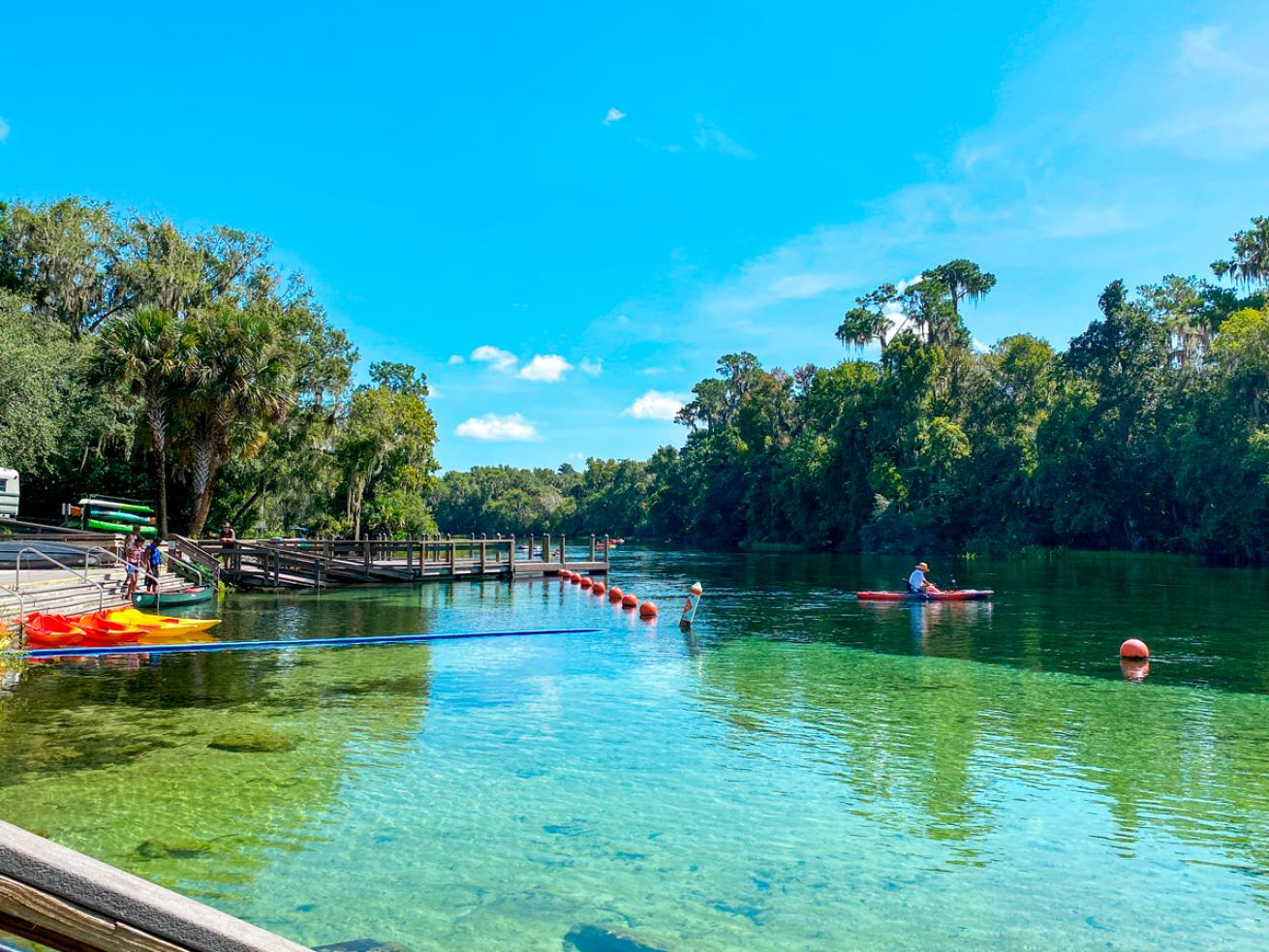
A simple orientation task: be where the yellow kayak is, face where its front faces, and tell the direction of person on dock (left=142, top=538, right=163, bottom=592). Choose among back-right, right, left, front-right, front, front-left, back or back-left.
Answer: left

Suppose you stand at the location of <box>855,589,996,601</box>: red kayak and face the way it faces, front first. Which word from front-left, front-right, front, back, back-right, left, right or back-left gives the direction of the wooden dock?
back

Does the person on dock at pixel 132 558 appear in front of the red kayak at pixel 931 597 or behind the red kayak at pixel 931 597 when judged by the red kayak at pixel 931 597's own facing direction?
behind

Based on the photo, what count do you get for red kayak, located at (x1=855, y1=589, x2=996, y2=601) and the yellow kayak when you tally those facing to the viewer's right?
2

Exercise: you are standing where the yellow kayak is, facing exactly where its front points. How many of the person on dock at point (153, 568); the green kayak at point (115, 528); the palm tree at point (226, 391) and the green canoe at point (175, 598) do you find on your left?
4

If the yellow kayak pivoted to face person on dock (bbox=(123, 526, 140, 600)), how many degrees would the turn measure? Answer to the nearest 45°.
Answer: approximately 90° to its left

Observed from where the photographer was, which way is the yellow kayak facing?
facing to the right of the viewer

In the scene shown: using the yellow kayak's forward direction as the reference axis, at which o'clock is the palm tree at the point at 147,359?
The palm tree is roughly at 9 o'clock from the yellow kayak.

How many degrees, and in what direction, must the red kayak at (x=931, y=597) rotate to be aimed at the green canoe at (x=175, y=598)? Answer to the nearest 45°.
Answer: approximately 135° to its right

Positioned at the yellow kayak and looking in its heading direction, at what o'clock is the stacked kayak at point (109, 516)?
The stacked kayak is roughly at 9 o'clock from the yellow kayak.

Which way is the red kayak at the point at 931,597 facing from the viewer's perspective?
to the viewer's right
